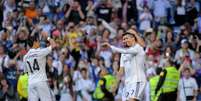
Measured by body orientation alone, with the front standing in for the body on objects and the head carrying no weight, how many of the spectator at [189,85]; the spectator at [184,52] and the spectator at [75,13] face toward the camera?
3

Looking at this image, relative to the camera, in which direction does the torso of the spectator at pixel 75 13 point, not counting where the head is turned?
toward the camera

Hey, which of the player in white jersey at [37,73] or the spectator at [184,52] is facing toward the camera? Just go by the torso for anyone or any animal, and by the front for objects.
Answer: the spectator

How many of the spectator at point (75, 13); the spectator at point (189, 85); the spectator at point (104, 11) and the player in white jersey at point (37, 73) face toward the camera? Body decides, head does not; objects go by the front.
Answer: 3

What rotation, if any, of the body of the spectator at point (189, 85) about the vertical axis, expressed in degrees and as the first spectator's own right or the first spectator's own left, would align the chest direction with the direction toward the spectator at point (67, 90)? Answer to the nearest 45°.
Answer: approximately 90° to the first spectator's own right

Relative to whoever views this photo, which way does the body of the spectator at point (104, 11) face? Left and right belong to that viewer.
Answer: facing the viewer

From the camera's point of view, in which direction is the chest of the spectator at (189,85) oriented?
toward the camera

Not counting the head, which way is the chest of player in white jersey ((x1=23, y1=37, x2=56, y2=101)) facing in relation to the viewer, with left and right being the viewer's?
facing away from the viewer and to the right of the viewer
